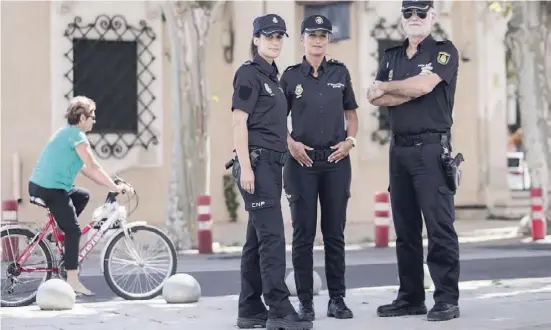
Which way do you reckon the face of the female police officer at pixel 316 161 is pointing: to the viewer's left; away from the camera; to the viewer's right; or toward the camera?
toward the camera

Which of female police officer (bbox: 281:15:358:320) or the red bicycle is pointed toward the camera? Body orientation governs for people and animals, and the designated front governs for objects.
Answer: the female police officer

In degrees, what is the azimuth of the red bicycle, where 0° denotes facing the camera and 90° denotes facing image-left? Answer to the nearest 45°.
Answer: approximately 270°

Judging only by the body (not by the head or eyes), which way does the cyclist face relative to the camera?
to the viewer's right

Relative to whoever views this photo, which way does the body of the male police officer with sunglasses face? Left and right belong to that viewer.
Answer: facing the viewer and to the left of the viewer

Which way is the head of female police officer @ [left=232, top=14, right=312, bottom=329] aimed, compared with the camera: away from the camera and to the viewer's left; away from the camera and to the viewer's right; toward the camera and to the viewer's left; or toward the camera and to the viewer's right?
toward the camera and to the viewer's right

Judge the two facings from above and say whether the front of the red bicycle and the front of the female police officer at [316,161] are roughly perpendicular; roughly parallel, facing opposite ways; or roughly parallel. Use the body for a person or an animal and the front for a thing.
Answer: roughly perpendicular

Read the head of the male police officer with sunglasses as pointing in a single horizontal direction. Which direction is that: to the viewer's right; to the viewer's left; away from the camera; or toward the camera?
toward the camera

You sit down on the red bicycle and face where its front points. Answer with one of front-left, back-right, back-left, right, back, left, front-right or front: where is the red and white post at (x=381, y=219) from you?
front-left

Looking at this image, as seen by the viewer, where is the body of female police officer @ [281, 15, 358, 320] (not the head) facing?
toward the camera

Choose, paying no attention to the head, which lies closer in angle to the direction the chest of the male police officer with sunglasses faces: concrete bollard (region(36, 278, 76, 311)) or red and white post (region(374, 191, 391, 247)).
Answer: the concrete bollard

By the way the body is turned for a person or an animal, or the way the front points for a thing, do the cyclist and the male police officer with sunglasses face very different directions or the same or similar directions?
very different directions

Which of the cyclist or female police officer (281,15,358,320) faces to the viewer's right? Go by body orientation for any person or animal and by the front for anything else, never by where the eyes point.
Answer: the cyclist
